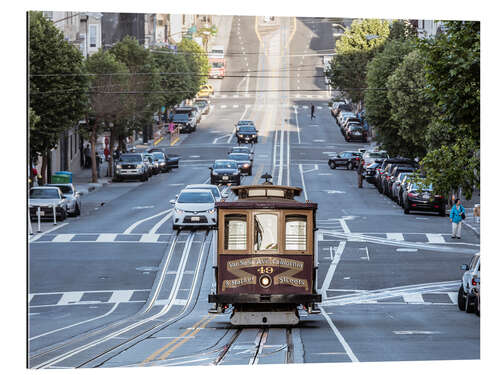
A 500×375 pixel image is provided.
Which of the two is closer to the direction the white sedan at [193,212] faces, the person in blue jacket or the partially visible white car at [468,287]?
the partially visible white car

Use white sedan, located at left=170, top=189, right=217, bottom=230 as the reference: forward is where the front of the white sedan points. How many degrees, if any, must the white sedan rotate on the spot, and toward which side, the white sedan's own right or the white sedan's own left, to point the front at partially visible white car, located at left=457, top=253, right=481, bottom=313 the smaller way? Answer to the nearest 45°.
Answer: approximately 45° to the white sedan's own left

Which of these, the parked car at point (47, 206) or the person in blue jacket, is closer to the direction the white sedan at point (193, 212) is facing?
the person in blue jacket

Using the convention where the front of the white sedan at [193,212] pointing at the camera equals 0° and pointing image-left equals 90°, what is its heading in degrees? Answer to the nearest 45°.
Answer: approximately 0°

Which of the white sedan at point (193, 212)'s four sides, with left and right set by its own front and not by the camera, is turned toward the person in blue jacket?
left

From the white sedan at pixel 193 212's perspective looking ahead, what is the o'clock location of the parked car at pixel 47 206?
The parked car is roughly at 4 o'clock from the white sedan.
